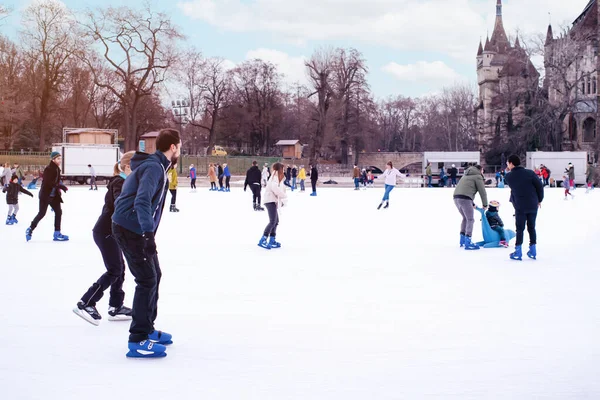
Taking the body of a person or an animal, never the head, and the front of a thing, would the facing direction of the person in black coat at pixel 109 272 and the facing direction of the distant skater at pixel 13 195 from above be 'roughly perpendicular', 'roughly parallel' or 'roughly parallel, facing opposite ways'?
roughly perpendicular

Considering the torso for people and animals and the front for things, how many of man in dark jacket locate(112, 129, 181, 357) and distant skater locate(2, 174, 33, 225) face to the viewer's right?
1

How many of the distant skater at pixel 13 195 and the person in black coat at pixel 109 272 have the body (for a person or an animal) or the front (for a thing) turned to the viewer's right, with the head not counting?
1
